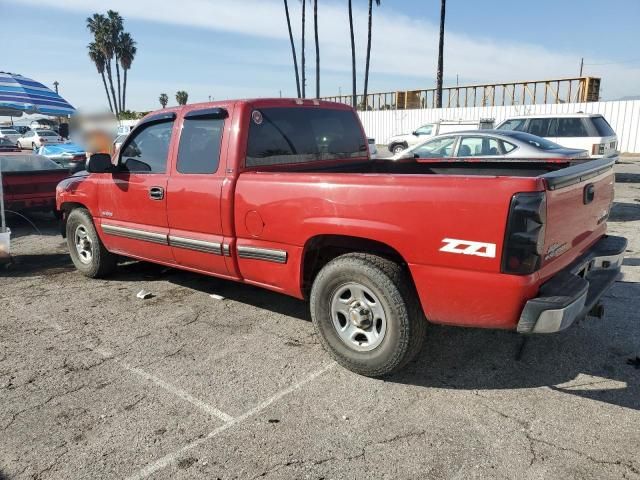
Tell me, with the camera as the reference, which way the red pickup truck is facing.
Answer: facing away from the viewer and to the left of the viewer

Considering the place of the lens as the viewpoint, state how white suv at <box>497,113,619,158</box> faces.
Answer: facing away from the viewer and to the left of the viewer

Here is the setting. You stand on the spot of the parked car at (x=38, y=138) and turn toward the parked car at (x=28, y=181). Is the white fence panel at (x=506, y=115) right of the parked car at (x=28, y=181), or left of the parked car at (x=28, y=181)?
left

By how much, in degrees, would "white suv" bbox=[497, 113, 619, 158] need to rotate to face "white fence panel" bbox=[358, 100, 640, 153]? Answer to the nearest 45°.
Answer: approximately 45° to its right

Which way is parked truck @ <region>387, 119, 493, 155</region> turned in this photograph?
to the viewer's left

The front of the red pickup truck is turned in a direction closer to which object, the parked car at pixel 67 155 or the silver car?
the parked car

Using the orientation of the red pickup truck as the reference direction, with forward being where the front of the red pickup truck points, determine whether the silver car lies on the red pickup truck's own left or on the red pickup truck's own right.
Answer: on the red pickup truck's own right

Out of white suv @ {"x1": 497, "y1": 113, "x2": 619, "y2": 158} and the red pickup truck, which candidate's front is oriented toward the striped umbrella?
the red pickup truck

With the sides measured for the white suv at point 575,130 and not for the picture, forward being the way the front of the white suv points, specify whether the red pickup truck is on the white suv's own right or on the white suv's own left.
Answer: on the white suv's own left

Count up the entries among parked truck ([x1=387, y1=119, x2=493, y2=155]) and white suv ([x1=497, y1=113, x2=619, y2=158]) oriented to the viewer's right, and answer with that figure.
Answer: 0
